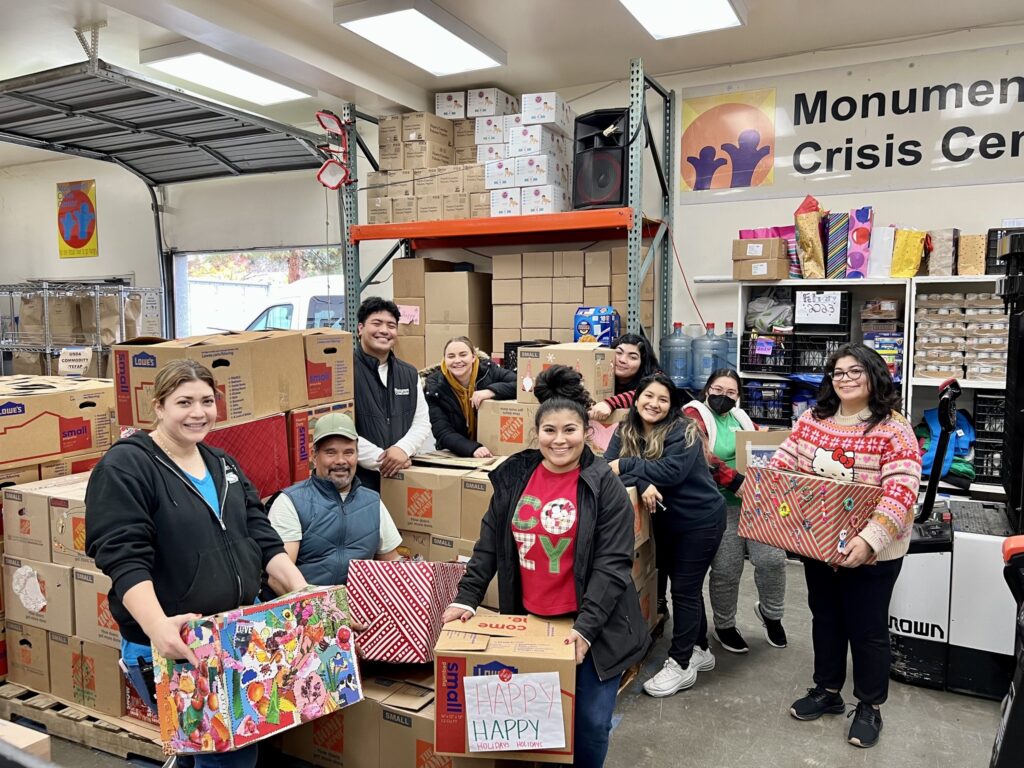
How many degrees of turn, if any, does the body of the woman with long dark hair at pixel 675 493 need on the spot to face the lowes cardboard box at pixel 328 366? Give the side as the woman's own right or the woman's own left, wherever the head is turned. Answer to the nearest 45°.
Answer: approximately 45° to the woman's own right

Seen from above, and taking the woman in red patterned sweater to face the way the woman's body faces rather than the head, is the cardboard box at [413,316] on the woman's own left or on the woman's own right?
on the woman's own right

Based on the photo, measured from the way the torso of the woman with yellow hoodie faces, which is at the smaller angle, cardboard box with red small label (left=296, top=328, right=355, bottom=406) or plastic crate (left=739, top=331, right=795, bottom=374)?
the cardboard box with red small label

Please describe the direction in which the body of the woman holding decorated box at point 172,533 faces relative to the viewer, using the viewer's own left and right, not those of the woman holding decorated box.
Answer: facing the viewer and to the right of the viewer

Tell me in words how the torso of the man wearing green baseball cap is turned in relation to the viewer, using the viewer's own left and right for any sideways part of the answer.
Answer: facing the viewer

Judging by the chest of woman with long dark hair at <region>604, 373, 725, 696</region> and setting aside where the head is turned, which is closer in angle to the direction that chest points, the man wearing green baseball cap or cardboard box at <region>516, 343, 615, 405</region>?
the man wearing green baseball cap

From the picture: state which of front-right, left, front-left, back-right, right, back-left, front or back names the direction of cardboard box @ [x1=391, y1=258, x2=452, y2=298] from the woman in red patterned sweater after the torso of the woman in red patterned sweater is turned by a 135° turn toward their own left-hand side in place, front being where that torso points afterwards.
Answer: back-left

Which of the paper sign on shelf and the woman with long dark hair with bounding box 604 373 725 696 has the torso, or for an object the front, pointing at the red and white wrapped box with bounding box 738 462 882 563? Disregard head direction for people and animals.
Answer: the paper sign on shelf

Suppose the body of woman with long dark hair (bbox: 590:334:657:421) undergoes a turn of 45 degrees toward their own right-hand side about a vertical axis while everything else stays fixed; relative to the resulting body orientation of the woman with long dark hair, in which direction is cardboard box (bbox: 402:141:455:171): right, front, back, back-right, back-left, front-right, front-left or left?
front-right

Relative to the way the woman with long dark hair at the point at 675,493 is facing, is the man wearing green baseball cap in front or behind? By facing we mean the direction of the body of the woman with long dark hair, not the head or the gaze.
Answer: in front

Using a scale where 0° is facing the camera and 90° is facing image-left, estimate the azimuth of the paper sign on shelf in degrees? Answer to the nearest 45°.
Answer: approximately 0°

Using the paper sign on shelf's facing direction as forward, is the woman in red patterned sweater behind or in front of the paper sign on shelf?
in front

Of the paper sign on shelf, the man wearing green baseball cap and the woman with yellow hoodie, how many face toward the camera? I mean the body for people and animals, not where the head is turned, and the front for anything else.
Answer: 3
